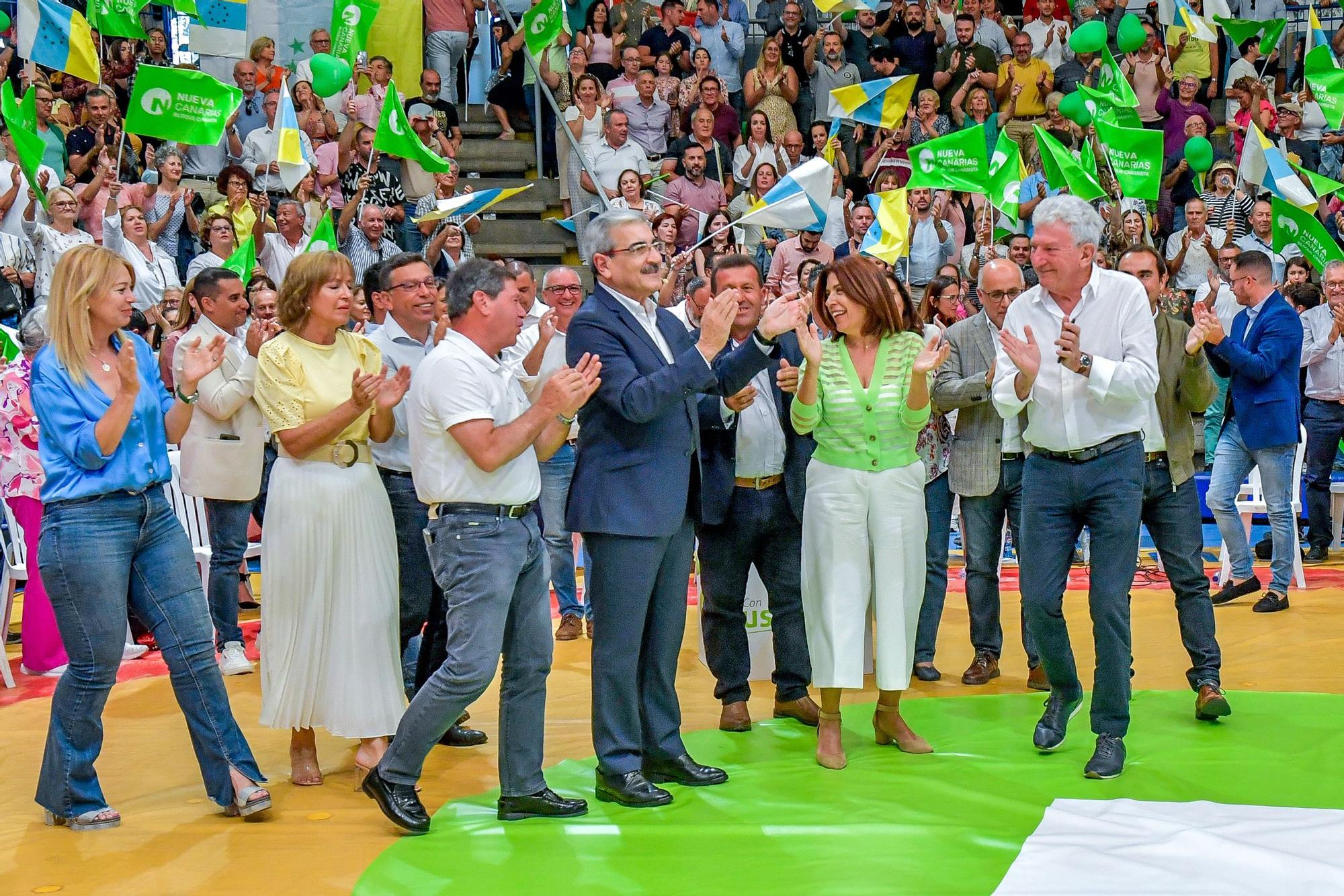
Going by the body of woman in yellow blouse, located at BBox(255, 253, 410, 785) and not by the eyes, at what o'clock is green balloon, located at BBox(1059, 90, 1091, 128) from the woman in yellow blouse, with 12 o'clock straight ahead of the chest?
The green balloon is roughly at 9 o'clock from the woman in yellow blouse.

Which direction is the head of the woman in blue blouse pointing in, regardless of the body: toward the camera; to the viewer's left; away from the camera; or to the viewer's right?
to the viewer's right

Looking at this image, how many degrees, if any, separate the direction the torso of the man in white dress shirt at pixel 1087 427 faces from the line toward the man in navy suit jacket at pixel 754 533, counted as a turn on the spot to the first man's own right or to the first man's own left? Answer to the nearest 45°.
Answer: approximately 45° to the first man's own right

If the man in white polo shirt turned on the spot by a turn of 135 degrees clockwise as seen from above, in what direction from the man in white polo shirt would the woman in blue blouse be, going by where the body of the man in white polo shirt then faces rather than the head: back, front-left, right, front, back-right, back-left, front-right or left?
front-right

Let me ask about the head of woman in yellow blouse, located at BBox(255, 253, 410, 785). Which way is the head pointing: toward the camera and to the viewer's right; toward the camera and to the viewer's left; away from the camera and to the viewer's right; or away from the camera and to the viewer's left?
toward the camera and to the viewer's right

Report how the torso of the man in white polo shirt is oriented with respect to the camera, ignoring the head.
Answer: to the viewer's right

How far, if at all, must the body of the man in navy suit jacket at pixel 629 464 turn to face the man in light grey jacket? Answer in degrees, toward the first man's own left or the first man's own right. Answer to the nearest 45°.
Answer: approximately 90° to the first man's own left

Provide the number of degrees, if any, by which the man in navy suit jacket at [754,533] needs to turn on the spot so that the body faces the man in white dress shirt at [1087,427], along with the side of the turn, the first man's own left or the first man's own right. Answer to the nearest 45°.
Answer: approximately 45° to the first man's own left

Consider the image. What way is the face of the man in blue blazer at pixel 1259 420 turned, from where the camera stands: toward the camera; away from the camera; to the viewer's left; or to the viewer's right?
to the viewer's left

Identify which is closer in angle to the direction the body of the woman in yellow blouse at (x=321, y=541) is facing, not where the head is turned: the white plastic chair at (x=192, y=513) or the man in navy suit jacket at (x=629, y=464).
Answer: the man in navy suit jacket
